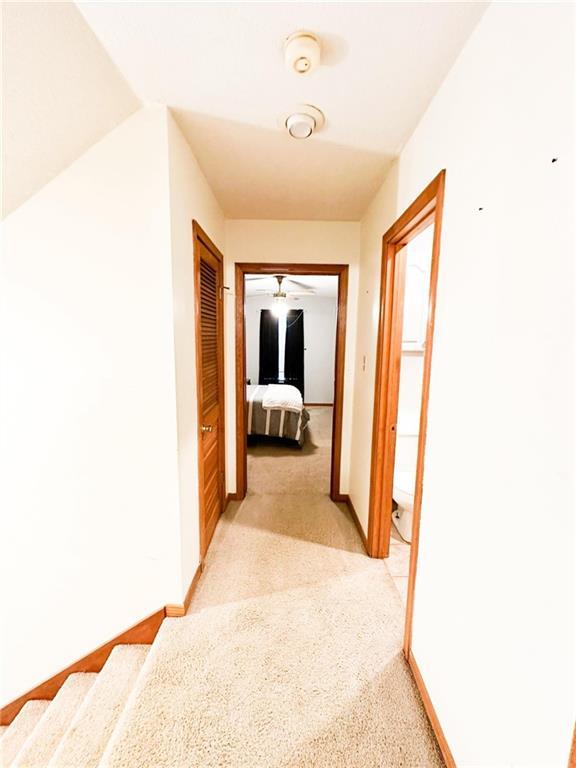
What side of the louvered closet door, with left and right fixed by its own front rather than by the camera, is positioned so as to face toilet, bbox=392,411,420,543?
front

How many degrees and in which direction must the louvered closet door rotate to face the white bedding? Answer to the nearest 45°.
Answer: approximately 45° to its left

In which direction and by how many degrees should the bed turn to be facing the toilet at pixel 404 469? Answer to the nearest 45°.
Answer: approximately 45° to its right

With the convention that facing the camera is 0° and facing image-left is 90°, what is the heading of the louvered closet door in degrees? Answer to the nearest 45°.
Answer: approximately 270°

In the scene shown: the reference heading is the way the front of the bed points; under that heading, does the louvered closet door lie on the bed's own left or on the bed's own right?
on the bed's own right
